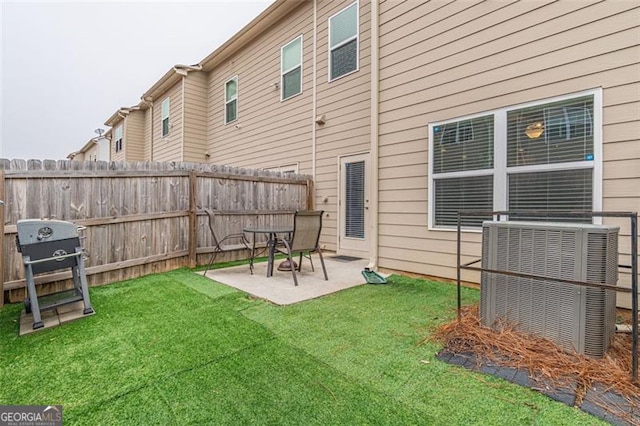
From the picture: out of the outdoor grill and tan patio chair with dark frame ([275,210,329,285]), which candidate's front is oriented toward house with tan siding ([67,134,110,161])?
the tan patio chair with dark frame

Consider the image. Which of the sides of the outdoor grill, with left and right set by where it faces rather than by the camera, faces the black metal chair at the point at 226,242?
left

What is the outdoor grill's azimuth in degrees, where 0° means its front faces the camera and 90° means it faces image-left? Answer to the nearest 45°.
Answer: approximately 315°

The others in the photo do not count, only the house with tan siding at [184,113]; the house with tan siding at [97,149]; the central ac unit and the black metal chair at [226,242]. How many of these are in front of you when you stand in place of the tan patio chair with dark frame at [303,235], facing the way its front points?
3

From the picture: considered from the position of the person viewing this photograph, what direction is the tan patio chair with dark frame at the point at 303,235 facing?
facing away from the viewer and to the left of the viewer

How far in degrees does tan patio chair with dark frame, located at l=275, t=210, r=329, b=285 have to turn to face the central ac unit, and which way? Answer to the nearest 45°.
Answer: approximately 180°

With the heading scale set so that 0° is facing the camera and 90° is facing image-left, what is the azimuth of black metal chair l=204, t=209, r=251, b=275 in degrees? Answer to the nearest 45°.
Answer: approximately 270°

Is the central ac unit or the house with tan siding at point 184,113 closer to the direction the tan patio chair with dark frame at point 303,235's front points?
the house with tan siding

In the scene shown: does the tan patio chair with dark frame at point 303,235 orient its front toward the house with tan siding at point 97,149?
yes

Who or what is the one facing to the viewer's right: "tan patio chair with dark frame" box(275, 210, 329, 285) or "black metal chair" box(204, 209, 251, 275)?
the black metal chair

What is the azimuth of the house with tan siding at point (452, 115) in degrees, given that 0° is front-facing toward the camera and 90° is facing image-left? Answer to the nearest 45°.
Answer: approximately 225°

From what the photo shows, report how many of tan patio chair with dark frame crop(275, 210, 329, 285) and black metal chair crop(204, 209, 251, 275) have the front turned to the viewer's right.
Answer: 1

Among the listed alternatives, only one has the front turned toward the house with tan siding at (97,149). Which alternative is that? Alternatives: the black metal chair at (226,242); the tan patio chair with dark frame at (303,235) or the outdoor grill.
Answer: the tan patio chair with dark frame

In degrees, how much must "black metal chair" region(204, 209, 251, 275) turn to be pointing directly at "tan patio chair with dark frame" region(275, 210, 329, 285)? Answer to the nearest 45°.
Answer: approximately 45° to its right
